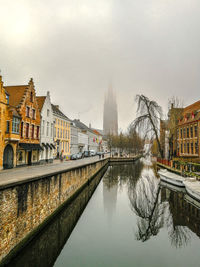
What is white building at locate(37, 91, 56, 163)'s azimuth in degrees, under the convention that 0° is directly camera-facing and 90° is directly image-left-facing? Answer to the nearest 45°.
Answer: approximately 315°

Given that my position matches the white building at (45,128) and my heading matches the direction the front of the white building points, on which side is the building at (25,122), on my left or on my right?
on my right

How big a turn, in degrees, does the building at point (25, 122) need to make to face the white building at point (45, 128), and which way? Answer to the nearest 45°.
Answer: approximately 90° to its left

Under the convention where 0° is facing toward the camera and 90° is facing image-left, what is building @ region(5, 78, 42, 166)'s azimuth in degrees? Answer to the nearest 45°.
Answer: approximately 315°

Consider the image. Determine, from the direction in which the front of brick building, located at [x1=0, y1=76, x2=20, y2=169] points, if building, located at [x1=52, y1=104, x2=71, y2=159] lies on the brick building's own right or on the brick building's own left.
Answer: on the brick building's own left

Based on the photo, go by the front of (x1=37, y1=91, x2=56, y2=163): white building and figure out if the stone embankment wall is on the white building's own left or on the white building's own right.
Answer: on the white building's own right

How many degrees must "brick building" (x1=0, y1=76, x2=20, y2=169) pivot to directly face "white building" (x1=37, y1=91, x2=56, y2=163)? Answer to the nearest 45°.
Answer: approximately 90° to its left

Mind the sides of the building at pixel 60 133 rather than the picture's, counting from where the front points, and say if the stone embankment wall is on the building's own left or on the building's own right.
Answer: on the building's own right

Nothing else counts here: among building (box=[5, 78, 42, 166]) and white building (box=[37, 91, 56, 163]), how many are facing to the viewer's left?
0

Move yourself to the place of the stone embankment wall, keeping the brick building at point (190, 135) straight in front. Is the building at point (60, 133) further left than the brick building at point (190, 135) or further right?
left
